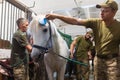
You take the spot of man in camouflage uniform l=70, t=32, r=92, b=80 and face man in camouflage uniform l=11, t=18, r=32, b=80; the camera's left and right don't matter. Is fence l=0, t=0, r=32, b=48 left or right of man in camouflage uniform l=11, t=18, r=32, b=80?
right

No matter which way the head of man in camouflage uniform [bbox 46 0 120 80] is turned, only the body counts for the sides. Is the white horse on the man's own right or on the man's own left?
on the man's own right

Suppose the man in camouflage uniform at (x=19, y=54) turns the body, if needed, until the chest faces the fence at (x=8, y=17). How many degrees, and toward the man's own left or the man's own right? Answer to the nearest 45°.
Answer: approximately 90° to the man's own left

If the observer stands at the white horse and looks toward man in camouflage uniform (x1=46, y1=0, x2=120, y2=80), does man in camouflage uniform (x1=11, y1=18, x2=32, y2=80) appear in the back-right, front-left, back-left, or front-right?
back-right

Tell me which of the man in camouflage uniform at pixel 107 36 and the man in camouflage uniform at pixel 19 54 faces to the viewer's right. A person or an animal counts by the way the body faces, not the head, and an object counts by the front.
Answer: the man in camouflage uniform at pixel 19 54

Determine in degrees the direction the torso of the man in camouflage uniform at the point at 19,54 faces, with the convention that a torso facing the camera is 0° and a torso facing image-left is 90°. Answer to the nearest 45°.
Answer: approximately 270°

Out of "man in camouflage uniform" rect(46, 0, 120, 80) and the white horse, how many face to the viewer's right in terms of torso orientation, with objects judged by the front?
0

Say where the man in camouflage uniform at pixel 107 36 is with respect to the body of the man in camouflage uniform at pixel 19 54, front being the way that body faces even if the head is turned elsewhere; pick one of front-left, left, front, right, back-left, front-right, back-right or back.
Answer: front-right
